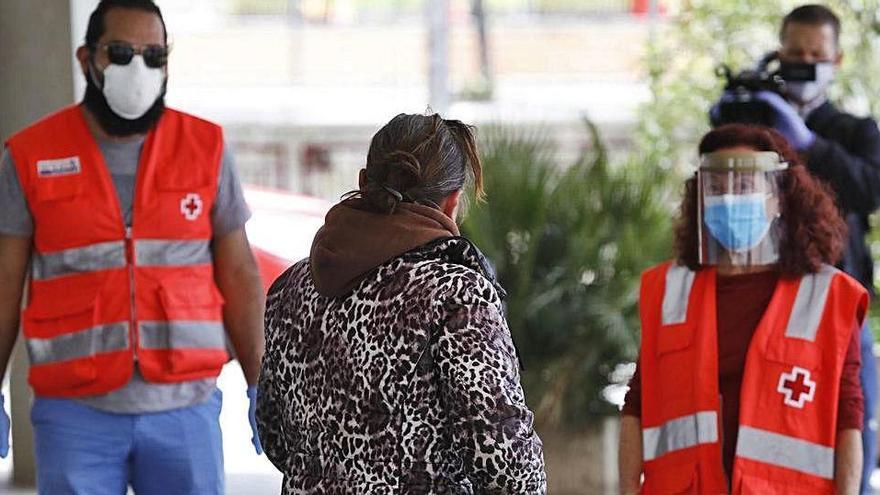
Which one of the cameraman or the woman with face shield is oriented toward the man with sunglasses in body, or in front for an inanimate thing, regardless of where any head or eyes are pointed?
the cameraman

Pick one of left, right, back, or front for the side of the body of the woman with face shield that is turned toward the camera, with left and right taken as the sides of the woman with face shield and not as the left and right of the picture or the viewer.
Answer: front

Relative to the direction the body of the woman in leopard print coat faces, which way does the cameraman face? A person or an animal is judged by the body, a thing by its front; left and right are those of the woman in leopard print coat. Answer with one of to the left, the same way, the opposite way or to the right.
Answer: the opposite way

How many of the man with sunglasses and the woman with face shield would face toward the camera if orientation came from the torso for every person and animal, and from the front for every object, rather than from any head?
2

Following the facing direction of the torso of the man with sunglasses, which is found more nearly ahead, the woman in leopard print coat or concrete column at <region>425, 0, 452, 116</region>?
the woman in leopard print coat

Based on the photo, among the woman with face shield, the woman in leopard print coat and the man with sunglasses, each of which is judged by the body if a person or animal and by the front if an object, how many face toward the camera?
2

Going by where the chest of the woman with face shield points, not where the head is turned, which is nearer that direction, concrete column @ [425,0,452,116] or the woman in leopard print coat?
the woman in leopard print coat

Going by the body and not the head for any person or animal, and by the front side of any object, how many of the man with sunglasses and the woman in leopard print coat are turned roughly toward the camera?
1

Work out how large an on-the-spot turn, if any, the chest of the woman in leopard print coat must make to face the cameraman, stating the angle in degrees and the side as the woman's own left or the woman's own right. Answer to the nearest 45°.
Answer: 0° — they already face them

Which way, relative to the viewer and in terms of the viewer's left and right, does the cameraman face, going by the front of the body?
facing the viewer and to the left of the viewer
